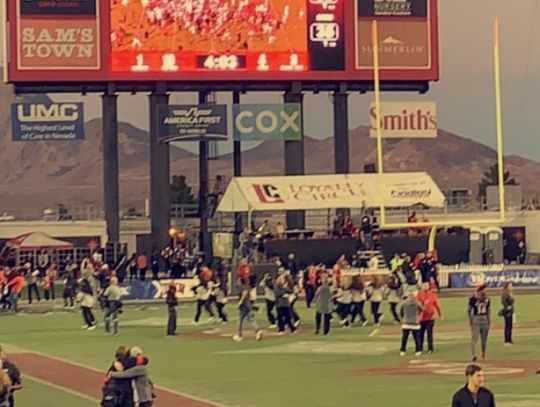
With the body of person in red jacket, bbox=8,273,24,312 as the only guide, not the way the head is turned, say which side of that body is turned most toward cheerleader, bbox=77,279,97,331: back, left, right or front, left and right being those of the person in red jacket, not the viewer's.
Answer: right

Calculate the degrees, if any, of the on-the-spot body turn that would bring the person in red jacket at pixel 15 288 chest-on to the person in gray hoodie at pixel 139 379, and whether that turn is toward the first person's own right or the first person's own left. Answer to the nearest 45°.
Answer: approximately 90° to the first person's own right
